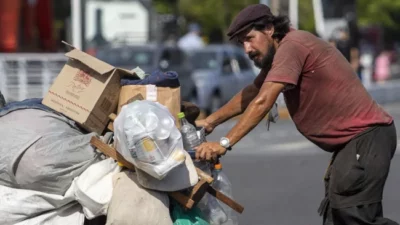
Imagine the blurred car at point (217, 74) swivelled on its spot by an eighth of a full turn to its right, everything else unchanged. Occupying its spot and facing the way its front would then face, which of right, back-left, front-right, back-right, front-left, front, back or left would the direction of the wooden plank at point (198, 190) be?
left

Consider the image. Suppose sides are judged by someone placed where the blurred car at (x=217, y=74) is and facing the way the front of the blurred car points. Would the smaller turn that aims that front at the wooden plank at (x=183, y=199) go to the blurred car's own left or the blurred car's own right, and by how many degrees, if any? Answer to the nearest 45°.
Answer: approximately 45° to the blurred car's own left

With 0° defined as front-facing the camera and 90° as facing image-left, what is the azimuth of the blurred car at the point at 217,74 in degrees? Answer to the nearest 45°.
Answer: approximately 45°

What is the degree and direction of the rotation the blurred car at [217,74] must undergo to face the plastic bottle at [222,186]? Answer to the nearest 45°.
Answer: approximately 45° to its left

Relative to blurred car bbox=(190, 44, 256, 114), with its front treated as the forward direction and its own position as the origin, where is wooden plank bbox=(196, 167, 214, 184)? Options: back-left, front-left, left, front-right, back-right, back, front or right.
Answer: front-left

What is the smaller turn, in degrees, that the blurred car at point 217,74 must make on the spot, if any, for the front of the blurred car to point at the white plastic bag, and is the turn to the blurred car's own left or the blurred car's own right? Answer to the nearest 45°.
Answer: approximately 45° to the blurred car's own left

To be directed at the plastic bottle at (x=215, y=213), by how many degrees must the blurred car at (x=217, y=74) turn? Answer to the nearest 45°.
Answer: approximately 45° to its left

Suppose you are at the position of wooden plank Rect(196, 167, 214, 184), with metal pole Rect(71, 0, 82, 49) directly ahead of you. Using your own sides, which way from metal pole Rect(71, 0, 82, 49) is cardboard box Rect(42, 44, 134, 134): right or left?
left

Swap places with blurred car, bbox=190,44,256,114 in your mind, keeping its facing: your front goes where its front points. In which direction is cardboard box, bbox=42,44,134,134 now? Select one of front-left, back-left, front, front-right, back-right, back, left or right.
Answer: front-left
